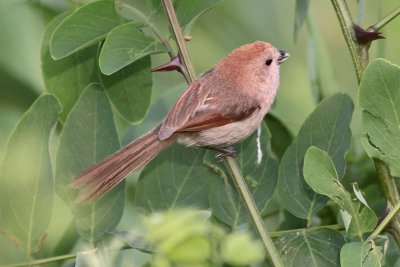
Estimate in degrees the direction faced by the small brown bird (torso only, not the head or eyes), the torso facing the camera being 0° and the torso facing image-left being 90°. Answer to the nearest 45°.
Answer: approximately 270°

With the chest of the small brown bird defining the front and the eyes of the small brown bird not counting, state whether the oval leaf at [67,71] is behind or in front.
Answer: behind

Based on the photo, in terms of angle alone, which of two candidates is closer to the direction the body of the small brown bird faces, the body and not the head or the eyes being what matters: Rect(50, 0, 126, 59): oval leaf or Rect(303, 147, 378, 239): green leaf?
the green leaf

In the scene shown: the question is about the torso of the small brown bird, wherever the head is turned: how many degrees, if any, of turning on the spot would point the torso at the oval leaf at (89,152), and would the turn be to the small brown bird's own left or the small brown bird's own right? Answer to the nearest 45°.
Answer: approximately 135° to the small brown bird's own right
